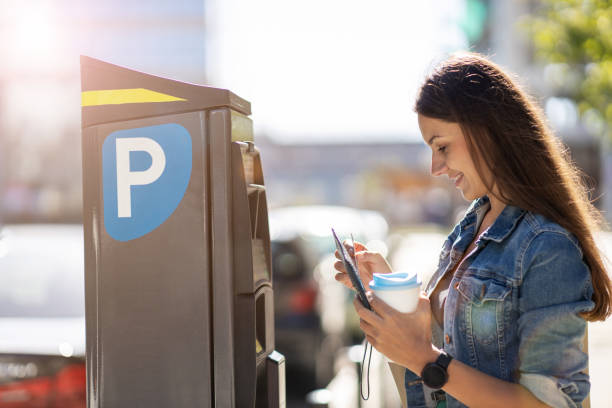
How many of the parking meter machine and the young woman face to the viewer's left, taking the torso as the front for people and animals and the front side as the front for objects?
1

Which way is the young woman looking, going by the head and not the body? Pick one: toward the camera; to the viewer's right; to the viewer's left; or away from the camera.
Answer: to the viewer's left

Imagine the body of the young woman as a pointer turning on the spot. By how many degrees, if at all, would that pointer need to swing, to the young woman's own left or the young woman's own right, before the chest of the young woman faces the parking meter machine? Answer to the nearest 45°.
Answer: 0° — they already face it

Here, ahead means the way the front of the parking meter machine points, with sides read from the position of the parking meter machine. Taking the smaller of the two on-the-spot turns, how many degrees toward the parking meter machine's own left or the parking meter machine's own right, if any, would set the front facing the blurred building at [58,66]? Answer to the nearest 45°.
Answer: approximately 90° to the parking meter machine's own left

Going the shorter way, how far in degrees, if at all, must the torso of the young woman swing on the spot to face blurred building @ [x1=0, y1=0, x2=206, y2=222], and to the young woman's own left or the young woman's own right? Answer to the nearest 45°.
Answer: approximately 45° to the young woman's own right

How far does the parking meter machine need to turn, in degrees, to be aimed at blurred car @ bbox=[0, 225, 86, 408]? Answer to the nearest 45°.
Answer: approximately 135° to its left

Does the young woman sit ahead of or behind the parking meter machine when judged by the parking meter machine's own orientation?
ahead

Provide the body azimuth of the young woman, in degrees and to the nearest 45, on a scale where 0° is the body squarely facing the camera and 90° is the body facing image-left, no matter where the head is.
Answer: approximately 90°

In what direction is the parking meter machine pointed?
to the viewer's right

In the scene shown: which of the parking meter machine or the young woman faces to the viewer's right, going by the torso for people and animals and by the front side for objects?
the parking meter machine
